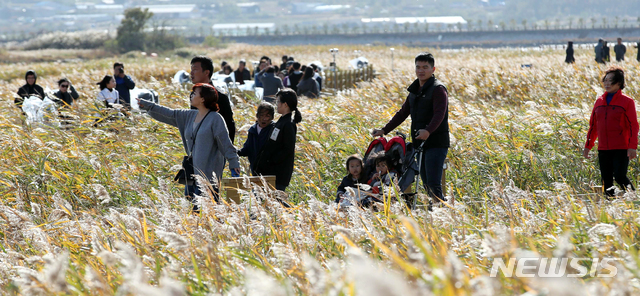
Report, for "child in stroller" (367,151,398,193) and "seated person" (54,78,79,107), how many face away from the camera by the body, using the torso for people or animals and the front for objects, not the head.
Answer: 0

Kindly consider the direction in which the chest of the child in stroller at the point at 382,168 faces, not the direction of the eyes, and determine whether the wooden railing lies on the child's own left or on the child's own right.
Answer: on the child's own right

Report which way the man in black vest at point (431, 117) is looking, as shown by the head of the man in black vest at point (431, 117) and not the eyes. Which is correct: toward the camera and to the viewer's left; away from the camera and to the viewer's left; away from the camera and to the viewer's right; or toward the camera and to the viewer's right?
toward the camera and to the viewer's left

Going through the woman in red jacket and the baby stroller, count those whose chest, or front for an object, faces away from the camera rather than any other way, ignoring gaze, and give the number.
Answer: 0

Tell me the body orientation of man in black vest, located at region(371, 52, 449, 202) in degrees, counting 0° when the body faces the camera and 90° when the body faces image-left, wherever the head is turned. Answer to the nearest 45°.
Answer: approximately 45°

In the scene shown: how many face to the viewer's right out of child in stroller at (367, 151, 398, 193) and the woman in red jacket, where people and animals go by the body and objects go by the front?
0

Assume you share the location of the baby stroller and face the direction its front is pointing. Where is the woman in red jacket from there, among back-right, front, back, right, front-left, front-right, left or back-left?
back-left

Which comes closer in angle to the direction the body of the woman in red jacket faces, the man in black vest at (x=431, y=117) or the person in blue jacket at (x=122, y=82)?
the man in black vest

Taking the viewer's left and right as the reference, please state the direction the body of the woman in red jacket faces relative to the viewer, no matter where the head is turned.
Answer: facing the viewer and to the left of the viewer

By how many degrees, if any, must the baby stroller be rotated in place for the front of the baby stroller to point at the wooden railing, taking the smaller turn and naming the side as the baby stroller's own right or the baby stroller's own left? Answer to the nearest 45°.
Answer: approximately 135° to the baby stroller's own right

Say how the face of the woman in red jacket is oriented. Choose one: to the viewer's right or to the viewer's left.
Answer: to the viewer's left

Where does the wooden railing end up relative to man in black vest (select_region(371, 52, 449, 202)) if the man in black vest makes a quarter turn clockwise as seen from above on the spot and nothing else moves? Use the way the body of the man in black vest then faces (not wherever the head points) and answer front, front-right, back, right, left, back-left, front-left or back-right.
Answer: front-right

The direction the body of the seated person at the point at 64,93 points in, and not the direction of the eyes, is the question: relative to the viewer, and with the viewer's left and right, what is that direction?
facing the viewer

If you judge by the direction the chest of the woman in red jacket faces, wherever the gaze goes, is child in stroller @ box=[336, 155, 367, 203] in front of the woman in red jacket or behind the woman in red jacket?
in front
